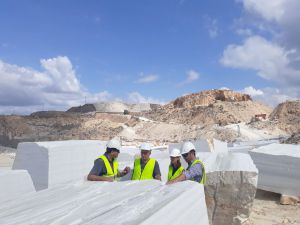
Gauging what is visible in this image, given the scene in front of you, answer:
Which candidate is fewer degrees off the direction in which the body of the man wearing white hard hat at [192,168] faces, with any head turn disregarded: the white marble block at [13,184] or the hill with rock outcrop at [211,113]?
the white marble block

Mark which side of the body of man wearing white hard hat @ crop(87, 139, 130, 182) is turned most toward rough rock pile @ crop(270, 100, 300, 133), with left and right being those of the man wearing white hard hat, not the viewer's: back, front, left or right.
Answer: left

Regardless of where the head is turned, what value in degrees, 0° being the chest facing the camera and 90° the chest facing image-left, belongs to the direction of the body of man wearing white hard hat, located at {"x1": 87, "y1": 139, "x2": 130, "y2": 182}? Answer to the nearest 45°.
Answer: approximately 315°

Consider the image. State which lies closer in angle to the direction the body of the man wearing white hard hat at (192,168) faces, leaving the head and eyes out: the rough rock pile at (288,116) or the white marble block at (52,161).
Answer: the white marble block

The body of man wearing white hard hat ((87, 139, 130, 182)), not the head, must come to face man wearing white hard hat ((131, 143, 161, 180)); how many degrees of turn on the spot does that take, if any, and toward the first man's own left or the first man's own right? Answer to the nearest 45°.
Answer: approximately 45° to the first man's own left

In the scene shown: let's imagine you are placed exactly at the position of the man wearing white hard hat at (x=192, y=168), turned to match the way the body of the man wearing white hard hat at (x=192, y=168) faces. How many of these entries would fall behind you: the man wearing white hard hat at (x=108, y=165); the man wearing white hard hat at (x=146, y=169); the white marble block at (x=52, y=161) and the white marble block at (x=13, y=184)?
0

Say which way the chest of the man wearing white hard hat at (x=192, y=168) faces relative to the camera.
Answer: to the viewer's left

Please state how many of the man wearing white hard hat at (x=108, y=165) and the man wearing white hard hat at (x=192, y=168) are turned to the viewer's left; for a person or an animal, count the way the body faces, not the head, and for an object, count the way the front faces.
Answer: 1

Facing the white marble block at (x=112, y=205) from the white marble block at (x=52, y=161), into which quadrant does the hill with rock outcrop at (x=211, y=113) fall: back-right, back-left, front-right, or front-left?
back-left

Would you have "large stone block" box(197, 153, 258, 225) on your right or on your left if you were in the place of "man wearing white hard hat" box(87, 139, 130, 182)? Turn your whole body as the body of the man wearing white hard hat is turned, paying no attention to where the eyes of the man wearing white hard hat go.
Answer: on your left
